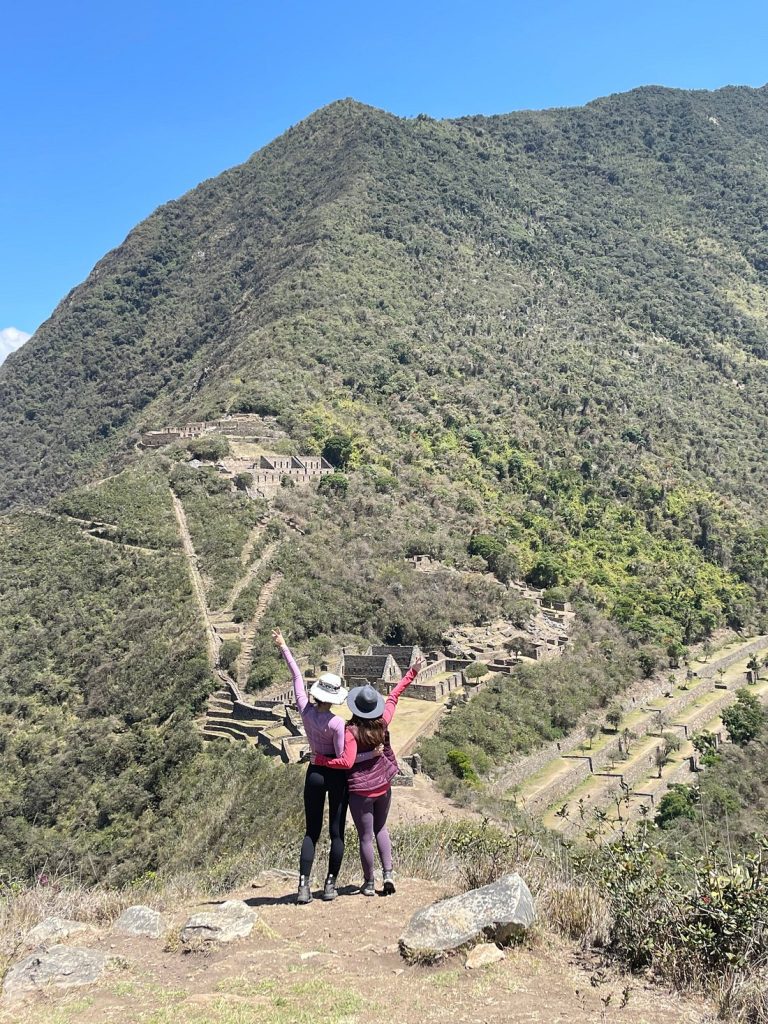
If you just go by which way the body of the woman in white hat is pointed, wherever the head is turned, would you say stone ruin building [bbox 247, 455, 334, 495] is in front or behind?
in front

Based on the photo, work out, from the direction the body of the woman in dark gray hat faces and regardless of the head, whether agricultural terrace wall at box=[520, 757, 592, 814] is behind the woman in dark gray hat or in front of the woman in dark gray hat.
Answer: in front

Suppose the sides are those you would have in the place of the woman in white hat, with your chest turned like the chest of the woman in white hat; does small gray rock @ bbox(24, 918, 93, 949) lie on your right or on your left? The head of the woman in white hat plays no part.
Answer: on your left

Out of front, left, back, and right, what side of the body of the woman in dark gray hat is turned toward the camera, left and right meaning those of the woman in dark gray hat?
back

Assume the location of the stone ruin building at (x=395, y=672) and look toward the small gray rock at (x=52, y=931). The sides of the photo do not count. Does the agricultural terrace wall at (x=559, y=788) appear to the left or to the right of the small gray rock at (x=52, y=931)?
left

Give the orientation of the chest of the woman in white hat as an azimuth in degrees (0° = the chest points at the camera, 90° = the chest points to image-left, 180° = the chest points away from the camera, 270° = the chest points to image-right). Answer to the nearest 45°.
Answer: approximately 180°

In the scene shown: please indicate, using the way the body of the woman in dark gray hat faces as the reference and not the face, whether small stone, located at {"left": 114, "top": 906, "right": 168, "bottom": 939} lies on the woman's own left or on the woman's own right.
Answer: on the woman's own left

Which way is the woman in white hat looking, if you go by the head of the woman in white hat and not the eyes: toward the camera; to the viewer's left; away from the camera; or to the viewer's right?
away from the camera

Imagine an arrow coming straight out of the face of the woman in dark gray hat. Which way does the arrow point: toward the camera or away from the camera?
away from the camera

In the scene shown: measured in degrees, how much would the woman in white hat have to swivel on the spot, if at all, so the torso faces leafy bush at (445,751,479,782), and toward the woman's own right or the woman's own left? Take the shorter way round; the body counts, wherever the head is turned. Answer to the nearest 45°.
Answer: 0° — they already face it

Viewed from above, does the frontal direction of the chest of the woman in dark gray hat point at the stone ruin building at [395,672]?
yes

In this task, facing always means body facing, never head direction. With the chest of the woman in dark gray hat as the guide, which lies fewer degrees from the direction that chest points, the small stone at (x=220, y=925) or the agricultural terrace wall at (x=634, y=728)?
the agricultural terrace wall

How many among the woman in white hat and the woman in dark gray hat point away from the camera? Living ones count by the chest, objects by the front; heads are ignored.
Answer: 2
